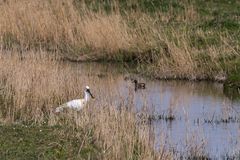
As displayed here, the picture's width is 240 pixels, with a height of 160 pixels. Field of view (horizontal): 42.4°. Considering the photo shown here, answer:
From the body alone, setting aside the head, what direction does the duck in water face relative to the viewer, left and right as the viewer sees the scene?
facing to the left of the viewer
